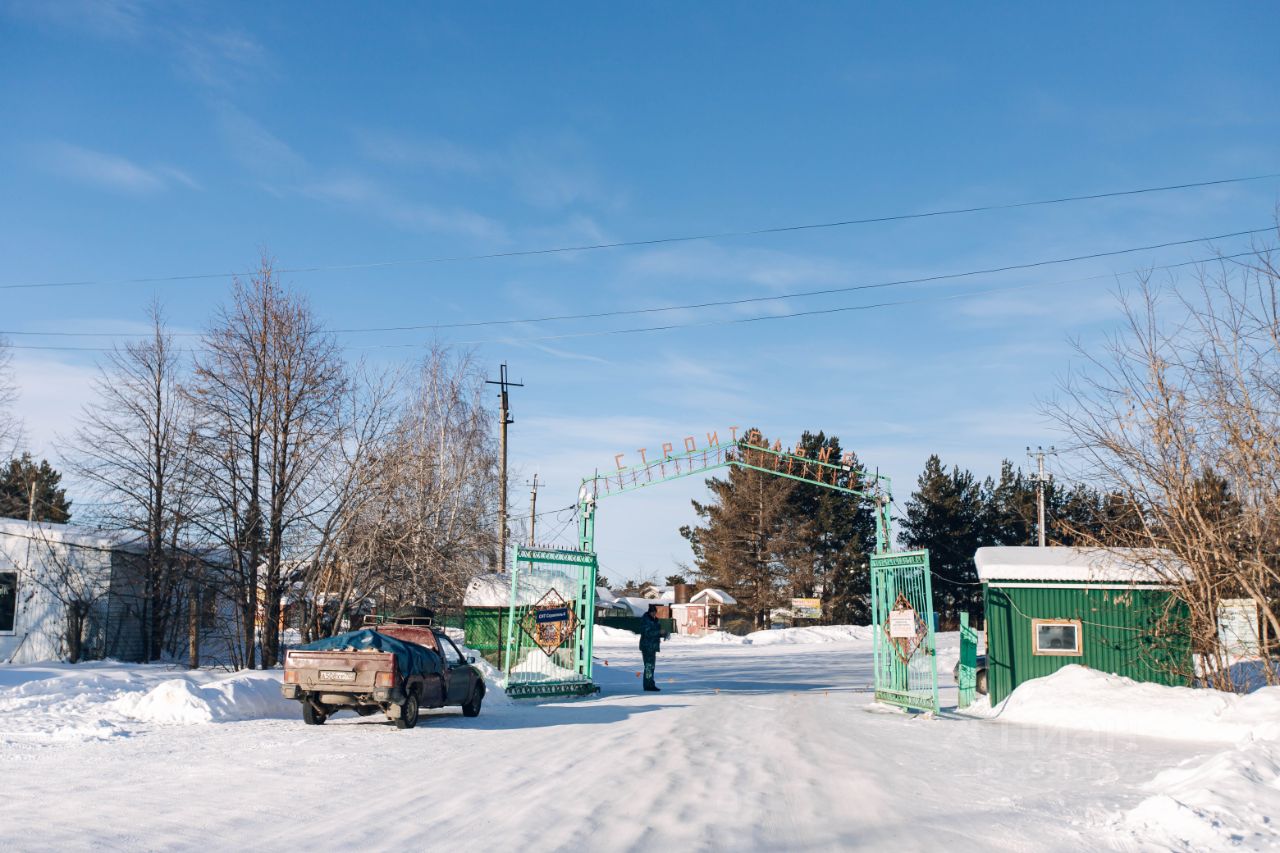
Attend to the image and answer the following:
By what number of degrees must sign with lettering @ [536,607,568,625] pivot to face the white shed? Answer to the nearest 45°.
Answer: approximately 90° to its right

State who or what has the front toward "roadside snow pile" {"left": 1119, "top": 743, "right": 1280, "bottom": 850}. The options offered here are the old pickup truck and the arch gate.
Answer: the arch gate

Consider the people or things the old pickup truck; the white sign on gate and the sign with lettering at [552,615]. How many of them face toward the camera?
2

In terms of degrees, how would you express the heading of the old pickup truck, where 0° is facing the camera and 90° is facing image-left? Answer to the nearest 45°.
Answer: approximately 225°

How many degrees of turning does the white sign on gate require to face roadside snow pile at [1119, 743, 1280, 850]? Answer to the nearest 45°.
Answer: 0° — it already faces it

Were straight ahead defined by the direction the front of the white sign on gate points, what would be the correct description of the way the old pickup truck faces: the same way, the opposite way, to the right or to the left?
the opposite way

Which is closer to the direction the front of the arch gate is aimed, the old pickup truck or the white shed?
the old pickup truck

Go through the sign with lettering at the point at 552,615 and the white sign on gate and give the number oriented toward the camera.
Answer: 2

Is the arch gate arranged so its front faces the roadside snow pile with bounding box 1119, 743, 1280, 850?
yes

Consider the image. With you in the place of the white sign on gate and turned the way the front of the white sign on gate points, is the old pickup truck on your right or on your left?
on your right
